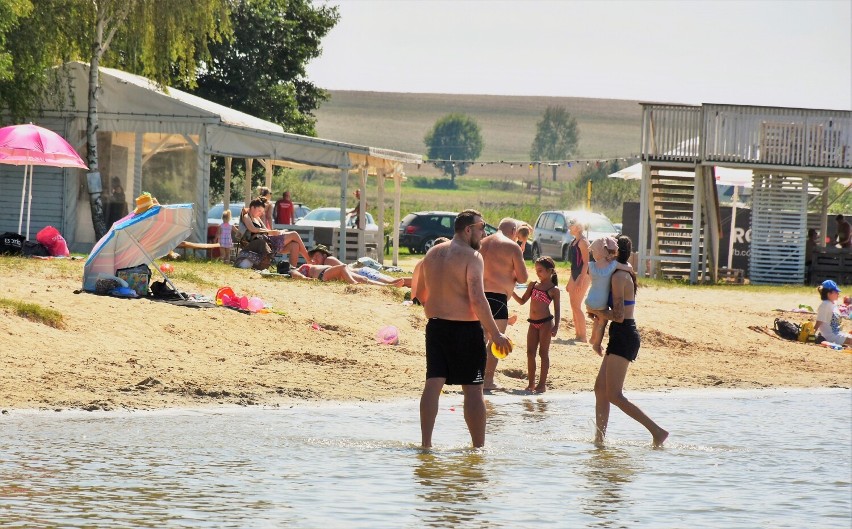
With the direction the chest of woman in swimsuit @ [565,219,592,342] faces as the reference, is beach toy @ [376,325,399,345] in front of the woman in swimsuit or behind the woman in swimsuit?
in front

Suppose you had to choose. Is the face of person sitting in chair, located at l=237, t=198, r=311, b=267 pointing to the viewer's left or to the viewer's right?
to the viewer's right

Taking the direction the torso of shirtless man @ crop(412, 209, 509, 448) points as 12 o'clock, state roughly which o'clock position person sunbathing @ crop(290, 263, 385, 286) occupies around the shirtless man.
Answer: The person sunbathing is roughly at 10 o'clock from the shirtless man.

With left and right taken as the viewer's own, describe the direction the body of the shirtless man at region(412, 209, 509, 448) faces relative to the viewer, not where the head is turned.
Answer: facing away from the viewer and to the right of the viewer

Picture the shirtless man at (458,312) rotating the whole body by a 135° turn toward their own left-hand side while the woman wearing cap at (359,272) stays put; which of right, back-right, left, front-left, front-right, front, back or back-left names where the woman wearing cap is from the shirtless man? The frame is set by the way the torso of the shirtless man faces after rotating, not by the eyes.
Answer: right

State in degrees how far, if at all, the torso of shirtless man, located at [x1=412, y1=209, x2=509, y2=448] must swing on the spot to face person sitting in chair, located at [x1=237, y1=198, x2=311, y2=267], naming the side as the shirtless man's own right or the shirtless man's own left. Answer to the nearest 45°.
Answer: approximately 45° to the shirtless man's own left
